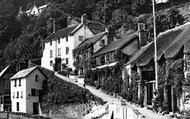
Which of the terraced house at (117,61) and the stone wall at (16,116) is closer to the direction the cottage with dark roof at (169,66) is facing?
the stone wall

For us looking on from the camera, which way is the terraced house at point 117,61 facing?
facing the viewer and to the left of the viewer

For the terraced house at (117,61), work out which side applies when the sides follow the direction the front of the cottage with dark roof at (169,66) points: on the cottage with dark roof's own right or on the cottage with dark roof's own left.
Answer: on the cottage with dark roof's own right

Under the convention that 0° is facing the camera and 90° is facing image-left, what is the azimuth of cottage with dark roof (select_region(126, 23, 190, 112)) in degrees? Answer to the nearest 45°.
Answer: approximately 45°

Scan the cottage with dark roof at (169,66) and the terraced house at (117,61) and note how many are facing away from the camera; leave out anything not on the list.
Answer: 0

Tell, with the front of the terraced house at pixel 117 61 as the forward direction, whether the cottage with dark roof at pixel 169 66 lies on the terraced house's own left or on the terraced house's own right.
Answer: on the terraced house's own left

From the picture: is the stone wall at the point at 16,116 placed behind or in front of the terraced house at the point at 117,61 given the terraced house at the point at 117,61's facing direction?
in front
